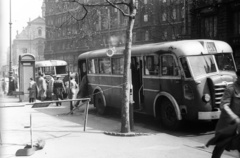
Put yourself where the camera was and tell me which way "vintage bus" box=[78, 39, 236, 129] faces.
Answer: facing the viewer and to the right of the viewer

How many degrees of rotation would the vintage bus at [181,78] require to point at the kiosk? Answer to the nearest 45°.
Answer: approximately 180°

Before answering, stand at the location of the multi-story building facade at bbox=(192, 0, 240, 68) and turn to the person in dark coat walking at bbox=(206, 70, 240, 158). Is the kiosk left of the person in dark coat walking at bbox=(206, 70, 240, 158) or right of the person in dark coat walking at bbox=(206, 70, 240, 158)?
right

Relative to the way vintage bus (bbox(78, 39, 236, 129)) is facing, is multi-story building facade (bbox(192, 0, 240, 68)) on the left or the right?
on its left

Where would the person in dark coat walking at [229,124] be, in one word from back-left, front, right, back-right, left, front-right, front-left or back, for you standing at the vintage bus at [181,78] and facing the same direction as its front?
front-right

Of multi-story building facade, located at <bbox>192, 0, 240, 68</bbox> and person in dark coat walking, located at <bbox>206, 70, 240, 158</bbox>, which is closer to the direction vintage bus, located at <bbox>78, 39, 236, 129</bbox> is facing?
the person in dark coat walking

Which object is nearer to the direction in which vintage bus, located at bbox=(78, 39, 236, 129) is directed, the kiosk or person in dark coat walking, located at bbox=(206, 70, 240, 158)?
the person in dark coat walking
